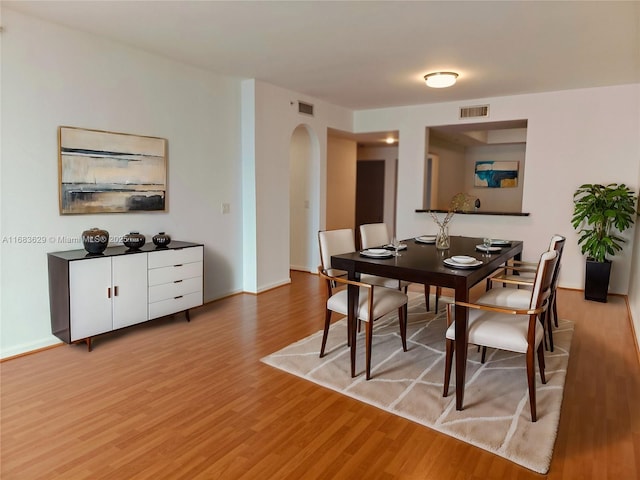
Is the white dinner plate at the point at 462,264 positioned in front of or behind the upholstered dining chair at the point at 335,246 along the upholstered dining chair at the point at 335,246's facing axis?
in front

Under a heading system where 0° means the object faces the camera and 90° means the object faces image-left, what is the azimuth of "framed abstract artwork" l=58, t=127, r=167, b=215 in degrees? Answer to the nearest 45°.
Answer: approximately 315°

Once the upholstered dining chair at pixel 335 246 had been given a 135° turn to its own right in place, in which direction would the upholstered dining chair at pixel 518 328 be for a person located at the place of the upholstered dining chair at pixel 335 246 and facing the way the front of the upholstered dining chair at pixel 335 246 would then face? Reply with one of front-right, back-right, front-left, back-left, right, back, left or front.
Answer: back-left

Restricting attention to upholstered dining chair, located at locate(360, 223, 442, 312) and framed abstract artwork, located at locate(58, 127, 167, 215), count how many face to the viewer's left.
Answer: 0

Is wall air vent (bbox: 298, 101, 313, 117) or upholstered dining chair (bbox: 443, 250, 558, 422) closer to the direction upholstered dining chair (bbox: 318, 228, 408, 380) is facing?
the upholstered dining chair

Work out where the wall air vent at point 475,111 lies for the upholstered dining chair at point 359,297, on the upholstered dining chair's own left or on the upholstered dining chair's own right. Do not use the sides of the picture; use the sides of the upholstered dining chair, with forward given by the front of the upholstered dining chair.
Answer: on the upholstered dining chair's own left

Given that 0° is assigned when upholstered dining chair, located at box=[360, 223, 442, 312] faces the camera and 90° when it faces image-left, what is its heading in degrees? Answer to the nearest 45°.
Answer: approximately 315°

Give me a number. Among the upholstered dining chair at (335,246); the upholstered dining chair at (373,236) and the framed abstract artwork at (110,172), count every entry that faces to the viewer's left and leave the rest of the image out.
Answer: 0

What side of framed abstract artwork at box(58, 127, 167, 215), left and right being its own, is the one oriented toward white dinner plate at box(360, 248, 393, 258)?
front

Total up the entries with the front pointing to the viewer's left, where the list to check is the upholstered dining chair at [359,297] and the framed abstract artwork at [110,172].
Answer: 0

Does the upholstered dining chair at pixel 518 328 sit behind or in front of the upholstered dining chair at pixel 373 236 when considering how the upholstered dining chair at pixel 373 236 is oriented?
in front

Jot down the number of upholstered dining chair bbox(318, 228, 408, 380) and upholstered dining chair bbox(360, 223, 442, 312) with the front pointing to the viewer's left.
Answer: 0
